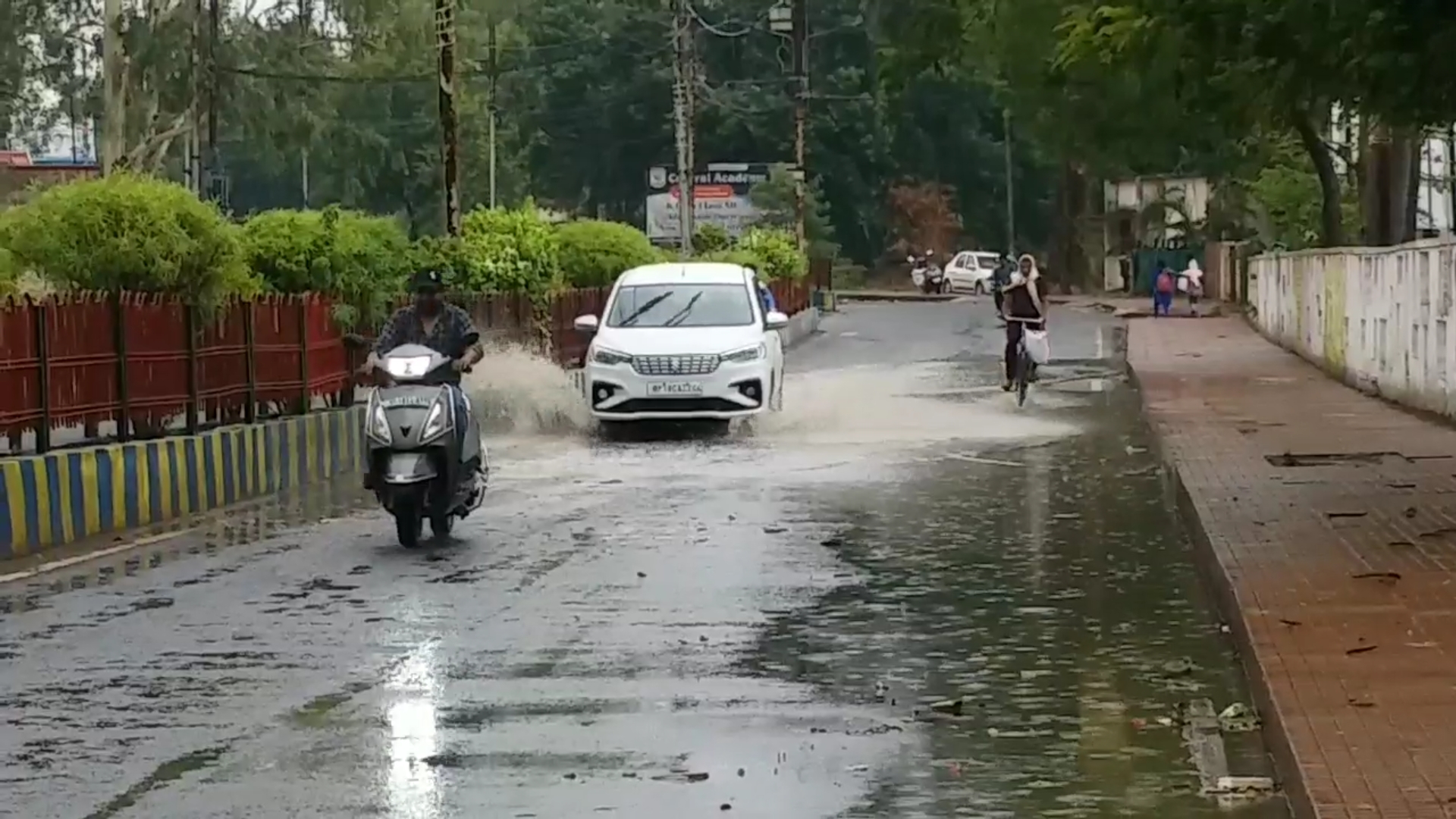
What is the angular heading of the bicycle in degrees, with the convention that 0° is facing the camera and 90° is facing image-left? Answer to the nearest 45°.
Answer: approximately 0°

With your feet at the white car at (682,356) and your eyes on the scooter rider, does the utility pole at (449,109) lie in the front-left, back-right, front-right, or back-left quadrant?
back-right

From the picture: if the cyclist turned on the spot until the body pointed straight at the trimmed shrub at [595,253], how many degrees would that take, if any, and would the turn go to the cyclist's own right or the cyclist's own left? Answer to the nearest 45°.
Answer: approximately 135° to the cyclist's own right

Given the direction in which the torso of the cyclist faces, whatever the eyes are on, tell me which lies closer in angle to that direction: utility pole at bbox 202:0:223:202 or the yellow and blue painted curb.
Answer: the yellow and blue painted curb

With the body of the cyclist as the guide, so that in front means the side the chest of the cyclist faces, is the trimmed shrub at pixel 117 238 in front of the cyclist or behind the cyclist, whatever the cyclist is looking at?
in front

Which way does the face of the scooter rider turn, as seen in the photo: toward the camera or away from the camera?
toward the camera

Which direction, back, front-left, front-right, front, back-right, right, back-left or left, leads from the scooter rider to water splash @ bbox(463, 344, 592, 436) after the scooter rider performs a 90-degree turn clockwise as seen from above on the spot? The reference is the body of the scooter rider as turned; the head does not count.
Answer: right

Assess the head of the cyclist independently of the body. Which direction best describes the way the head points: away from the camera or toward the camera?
toward the camera

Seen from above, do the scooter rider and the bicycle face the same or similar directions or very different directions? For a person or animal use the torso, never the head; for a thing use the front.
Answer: same or similar directions

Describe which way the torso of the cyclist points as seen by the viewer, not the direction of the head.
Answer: toward the camera

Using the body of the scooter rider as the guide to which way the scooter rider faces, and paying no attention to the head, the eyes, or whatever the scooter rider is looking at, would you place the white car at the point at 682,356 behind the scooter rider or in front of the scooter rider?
behind

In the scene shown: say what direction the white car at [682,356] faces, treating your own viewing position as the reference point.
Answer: facing the viewer

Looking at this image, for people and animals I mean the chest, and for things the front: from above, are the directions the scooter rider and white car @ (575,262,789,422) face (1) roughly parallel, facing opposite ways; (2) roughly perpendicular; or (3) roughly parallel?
roughly parallel

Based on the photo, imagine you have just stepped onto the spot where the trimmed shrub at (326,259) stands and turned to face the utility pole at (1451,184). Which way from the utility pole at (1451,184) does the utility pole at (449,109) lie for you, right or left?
left

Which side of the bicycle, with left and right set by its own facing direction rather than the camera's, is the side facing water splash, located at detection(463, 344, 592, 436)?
right

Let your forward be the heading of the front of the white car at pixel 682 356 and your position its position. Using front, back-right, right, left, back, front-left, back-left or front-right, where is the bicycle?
back-left

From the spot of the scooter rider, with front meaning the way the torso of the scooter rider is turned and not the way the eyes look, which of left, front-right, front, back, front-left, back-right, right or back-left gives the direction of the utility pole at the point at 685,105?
back
